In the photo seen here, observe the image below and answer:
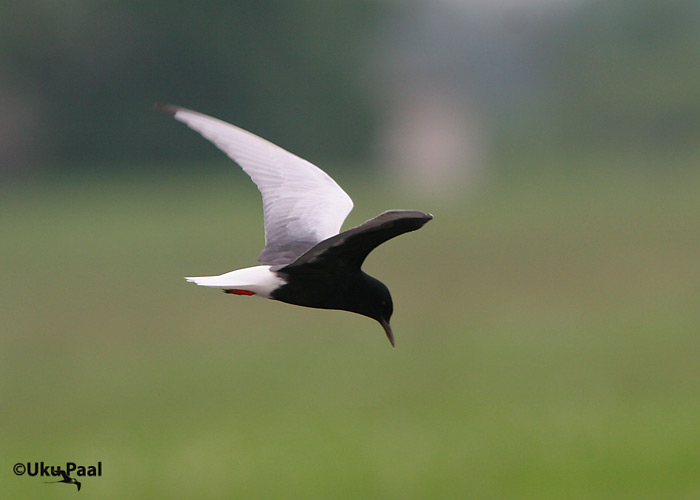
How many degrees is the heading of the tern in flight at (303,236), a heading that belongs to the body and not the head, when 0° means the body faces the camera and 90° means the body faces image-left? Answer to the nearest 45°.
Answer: approximately 270°
